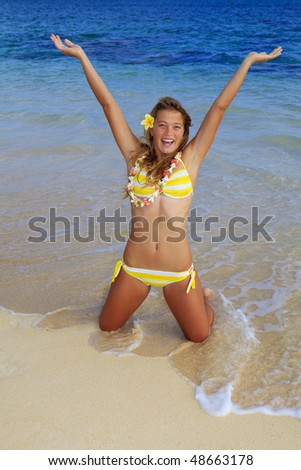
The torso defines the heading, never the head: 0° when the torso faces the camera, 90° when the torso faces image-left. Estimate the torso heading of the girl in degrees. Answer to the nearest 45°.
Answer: approximately 0°
